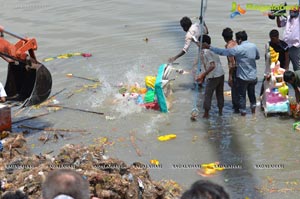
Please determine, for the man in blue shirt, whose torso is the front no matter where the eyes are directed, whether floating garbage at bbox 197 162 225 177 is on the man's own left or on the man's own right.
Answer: on the man's own left

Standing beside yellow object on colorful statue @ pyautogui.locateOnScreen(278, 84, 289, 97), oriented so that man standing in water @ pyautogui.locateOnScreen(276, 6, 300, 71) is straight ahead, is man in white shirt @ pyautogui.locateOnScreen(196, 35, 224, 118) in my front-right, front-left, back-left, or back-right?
back-left

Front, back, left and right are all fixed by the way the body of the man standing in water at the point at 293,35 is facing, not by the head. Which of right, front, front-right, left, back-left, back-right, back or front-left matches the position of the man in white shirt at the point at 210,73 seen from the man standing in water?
front

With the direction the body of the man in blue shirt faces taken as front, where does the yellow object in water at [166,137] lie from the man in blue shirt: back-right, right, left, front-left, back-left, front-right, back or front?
left

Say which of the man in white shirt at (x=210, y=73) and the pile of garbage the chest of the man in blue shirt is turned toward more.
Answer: the man in white shirt

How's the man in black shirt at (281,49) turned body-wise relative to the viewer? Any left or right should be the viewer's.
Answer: facing the viewer and to the left of the viewer

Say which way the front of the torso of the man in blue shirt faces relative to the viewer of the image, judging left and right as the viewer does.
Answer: facing away from the viewer and to the left of the viewer

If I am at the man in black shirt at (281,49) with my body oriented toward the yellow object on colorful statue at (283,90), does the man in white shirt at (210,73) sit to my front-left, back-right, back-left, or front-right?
front-right

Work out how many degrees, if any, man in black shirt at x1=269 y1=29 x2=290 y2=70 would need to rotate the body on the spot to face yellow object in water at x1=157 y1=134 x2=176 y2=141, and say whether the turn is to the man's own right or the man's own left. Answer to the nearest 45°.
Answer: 0° — they already face it

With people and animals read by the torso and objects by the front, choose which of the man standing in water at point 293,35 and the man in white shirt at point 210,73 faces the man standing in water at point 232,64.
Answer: the man standing in water at point 293,35

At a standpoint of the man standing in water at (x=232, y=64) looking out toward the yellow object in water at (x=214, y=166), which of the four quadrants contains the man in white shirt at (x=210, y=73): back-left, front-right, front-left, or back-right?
front-right

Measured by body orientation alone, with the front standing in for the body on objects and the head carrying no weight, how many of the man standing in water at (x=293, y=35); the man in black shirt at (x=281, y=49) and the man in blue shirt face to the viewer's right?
0

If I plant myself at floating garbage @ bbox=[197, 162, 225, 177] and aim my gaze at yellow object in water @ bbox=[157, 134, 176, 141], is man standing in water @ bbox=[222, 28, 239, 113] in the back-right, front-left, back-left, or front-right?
front-right

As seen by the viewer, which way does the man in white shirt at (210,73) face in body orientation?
to the viewer's left
